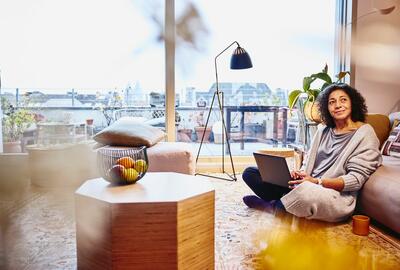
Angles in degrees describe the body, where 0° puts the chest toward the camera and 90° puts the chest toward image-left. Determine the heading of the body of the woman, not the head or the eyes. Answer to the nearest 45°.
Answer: approximately 45°

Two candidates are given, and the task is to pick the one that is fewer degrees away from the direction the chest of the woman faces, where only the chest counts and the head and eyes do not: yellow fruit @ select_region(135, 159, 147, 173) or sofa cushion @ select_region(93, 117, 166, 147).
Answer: the yellow fruit

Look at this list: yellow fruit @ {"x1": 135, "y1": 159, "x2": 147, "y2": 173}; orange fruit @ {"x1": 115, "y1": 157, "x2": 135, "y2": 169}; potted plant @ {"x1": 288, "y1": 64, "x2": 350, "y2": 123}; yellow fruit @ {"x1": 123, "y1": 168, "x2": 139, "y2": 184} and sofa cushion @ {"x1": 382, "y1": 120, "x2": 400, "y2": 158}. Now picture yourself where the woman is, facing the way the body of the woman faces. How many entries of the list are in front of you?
3

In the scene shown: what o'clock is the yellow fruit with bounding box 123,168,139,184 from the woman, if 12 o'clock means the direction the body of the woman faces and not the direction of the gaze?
The yellow fruit is roughly at 12 o'clock from the woman.

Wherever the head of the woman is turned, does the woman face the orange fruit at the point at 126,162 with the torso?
yes

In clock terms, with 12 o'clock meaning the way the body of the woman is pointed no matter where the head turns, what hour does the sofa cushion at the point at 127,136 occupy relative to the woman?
The sofa cushion is roughly at 2 o'clock from the woman.

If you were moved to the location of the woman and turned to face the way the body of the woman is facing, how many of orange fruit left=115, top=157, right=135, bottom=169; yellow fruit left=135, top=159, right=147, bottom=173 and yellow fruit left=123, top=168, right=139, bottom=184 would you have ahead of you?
3

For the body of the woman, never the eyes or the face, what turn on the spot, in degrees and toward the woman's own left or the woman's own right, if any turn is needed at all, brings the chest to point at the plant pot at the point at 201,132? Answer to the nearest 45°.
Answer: approximately 90° to the woman's own right

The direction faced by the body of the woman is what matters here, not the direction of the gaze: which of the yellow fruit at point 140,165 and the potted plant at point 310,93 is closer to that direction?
the yellow fruit

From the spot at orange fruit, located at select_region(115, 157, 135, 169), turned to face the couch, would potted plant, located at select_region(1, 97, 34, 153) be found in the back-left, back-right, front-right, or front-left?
back-left

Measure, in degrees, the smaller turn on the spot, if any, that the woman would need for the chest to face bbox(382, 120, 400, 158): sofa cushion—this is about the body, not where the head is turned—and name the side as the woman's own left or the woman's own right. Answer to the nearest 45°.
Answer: approximately 180°

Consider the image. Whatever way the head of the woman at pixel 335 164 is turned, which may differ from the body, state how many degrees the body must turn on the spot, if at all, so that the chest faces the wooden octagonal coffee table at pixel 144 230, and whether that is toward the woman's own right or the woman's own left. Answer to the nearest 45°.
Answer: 0° — they already face it
